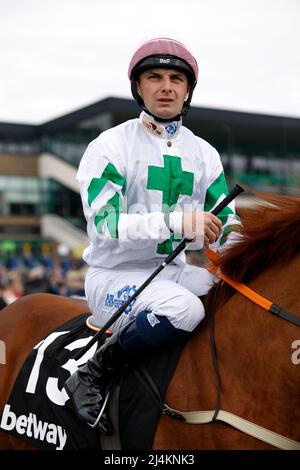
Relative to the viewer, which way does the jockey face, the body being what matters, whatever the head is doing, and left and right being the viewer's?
facing the viewer and to the right of the viewer

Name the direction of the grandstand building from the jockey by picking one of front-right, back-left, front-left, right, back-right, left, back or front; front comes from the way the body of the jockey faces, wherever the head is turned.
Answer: back-left
